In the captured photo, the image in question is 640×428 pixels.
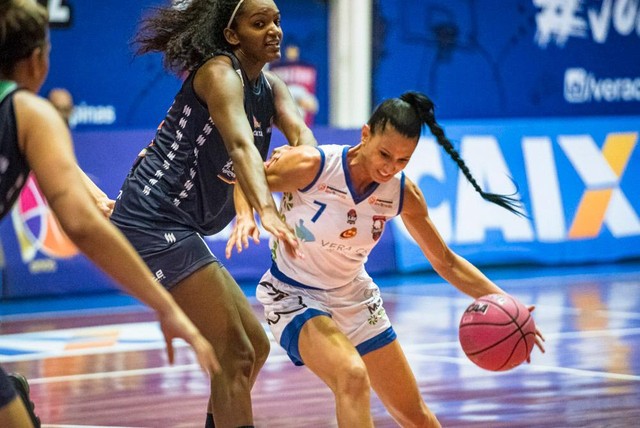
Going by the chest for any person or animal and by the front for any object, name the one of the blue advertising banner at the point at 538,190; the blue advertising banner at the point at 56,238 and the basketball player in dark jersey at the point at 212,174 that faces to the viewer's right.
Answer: the basketball player in dark jersey

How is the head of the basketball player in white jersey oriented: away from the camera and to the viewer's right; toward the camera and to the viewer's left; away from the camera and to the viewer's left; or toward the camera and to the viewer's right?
toward the camera and to the viewer's right

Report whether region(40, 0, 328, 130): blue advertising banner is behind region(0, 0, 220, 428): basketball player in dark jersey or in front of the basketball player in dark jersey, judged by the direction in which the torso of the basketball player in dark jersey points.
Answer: in front

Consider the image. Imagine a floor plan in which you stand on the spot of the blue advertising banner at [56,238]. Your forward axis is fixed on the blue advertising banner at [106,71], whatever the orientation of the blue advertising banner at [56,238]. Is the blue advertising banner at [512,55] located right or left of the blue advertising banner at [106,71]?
right

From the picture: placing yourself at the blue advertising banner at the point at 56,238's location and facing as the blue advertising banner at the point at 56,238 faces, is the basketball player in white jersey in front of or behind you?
in front

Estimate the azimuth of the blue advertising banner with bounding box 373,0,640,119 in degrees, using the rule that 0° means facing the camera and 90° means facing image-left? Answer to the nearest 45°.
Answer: approximately 0°

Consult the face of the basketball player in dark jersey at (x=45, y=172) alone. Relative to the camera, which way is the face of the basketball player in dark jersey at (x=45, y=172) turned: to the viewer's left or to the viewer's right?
to the viewer's right

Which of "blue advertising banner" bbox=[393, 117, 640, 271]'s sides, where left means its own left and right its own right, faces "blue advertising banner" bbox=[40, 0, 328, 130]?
right

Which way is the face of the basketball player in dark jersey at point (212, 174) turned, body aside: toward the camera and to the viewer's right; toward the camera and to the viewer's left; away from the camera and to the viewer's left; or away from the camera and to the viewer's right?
toward the camera and to the viewer's right
